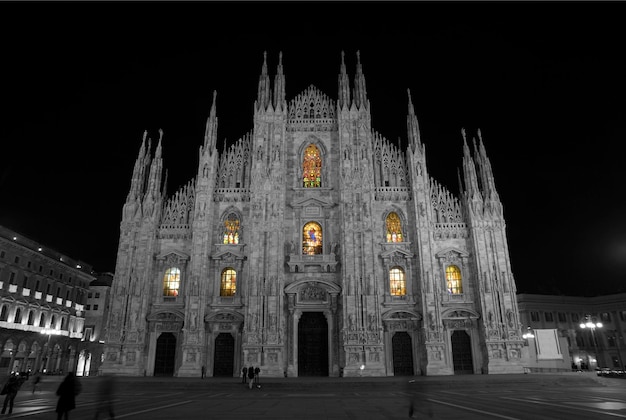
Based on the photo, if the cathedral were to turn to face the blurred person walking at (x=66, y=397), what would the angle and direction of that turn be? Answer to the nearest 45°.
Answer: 0° — it already faces them

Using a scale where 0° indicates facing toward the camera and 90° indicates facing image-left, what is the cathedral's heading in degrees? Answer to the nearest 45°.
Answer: approximately 0°

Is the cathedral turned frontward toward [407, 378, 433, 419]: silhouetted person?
yes
